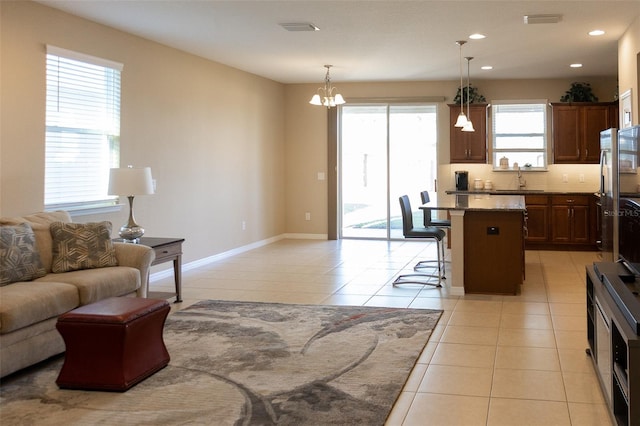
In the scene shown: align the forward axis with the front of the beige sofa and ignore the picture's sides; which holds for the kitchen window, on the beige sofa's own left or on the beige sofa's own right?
on the beige sofa's own left

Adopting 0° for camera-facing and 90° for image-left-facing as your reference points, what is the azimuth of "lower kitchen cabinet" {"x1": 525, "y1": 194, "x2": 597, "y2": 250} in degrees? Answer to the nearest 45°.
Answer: approximately 0°

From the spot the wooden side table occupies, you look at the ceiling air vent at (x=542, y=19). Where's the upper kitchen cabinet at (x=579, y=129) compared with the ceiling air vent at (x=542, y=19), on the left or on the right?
left

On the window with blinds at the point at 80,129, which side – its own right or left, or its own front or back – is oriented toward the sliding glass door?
left

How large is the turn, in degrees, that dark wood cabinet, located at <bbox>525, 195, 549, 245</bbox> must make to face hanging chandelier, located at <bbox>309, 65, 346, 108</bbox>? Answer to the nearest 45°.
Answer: approximately 45° to its right

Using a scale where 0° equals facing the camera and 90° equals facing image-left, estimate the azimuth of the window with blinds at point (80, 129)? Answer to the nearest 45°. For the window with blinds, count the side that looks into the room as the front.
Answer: approximately 315°

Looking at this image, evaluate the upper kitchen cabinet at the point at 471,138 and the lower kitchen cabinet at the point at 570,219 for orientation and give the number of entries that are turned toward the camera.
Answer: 2

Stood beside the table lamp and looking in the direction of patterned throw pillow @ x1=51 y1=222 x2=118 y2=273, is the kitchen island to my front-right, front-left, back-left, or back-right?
back-left

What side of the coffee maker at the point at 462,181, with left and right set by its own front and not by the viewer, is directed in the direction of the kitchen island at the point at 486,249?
front

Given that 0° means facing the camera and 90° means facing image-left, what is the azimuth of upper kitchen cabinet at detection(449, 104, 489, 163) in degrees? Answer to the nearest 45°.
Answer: approximately 0°

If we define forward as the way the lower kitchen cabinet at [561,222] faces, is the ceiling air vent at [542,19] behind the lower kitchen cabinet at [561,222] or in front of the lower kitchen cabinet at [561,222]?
in front
